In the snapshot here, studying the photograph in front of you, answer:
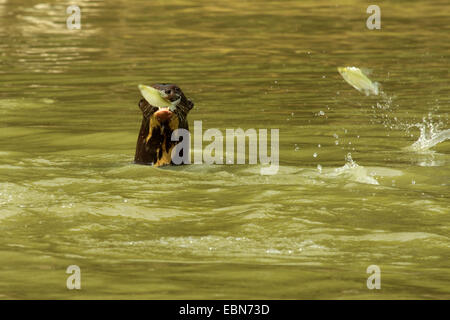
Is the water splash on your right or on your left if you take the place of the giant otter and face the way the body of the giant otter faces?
on your left

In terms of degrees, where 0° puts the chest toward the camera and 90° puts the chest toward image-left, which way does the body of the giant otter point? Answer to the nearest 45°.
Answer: approximately 0°
